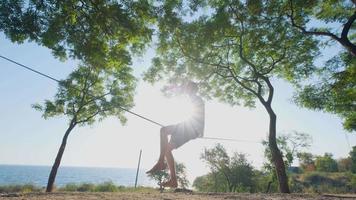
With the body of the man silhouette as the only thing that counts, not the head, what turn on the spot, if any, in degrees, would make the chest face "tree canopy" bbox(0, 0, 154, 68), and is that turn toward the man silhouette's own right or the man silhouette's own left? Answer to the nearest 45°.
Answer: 0° — they already face it

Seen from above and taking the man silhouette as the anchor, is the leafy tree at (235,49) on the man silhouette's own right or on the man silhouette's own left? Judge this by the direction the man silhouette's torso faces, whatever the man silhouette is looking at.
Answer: on the man silhouette's own right

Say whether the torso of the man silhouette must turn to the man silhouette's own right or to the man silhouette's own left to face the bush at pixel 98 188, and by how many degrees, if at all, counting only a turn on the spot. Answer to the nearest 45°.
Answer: approximately 90° to the man silhouette's own right

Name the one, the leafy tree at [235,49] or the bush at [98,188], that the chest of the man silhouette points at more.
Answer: the bush

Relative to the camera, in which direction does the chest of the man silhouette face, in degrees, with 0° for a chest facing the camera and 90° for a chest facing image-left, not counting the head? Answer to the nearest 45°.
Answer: approximately 90°
